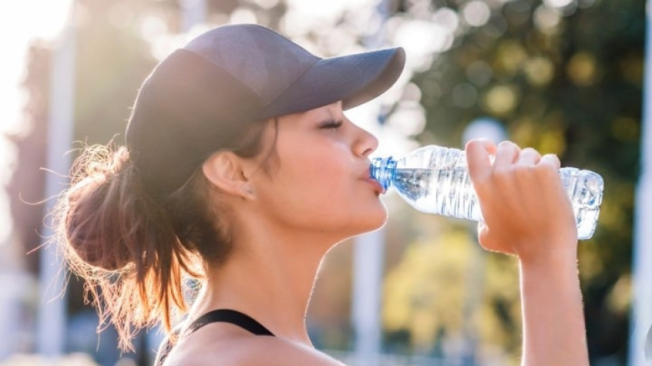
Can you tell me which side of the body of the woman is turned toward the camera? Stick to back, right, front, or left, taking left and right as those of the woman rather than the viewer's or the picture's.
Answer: right

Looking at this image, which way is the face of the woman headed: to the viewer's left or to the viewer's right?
to the viewer's right
